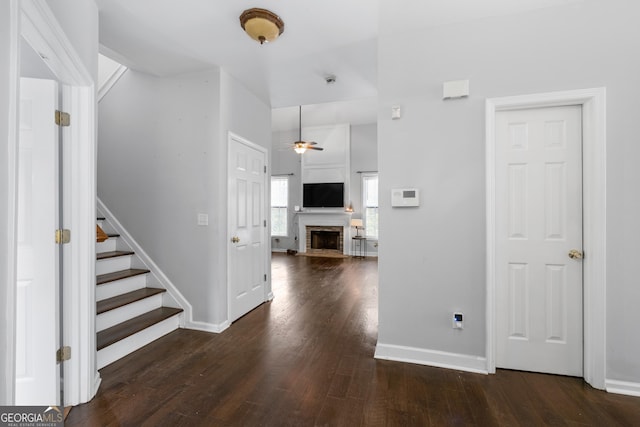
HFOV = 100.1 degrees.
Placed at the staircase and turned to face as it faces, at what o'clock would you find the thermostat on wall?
The thermostat on wall is roughly at 12 o'clock from the staircase.

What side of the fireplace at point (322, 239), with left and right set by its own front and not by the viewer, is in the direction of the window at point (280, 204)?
right

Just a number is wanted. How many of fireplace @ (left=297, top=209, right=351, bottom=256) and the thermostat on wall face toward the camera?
2

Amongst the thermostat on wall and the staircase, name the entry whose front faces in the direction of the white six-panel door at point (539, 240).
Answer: the staircase

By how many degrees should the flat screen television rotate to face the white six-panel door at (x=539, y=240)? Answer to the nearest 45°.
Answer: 0° — it already faces it

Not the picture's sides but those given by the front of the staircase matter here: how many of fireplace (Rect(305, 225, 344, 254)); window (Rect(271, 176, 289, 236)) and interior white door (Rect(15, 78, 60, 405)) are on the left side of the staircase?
2

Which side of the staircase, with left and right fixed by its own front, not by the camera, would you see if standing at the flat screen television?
left

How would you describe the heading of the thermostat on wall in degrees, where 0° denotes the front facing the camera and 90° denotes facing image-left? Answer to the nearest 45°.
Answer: approximately 0°
